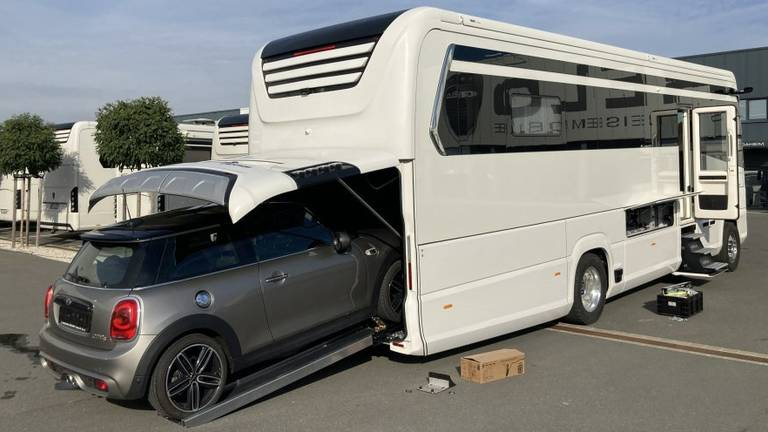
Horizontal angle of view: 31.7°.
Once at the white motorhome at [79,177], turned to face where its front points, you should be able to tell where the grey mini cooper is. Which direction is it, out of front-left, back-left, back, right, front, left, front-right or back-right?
back-right

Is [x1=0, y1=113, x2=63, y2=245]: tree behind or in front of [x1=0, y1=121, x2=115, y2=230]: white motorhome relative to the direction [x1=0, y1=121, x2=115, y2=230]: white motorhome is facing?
behind

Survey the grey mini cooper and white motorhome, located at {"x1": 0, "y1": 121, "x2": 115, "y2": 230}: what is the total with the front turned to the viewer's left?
0

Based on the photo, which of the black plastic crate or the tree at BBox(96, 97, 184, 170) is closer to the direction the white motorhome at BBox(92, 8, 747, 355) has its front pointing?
the black plastic crate

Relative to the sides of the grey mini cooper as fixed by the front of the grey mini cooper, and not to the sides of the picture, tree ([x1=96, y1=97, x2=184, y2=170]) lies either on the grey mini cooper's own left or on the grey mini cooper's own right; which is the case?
on the grey mini cooper's own left

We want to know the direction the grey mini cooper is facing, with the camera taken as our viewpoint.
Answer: facing away from the viewer and to the right of the viewer

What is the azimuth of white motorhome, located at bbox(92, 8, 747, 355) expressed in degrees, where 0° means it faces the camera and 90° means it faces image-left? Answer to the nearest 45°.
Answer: approximately 225°
